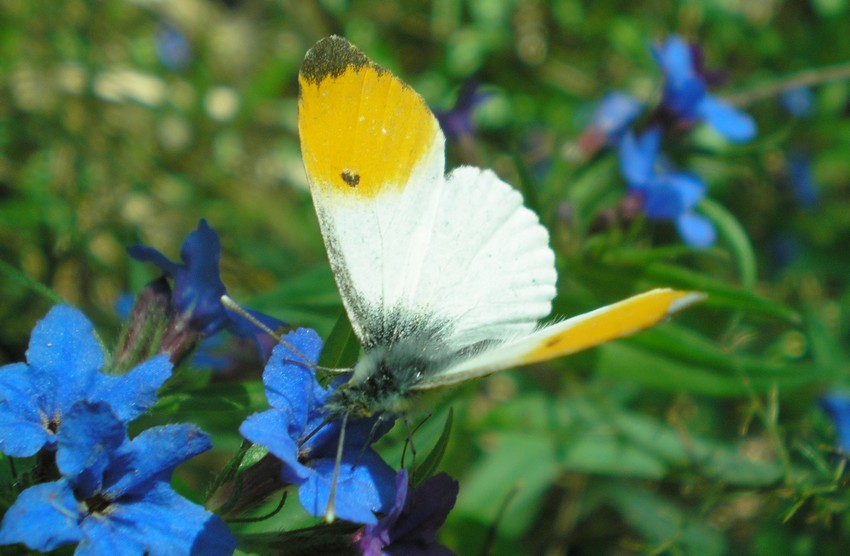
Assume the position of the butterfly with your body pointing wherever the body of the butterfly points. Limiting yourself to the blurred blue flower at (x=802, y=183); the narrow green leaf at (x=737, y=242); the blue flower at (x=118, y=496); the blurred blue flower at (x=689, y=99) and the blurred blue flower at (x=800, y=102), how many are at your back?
4

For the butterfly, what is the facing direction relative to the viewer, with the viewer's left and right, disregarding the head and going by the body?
facing the viewer and to the left of the viewer

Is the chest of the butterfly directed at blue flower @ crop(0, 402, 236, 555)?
yes

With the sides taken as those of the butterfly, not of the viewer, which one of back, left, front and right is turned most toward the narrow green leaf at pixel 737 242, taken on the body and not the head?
back

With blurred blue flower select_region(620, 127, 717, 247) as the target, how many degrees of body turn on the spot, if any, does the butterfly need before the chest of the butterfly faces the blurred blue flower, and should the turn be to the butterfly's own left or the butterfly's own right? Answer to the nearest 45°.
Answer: approximately 180°

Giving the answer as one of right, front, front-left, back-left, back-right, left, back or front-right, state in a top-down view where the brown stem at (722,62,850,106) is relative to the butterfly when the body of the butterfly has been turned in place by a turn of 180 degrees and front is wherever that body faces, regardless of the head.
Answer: front

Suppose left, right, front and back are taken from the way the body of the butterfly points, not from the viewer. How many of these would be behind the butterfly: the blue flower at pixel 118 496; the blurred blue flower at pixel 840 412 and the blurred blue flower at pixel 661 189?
2

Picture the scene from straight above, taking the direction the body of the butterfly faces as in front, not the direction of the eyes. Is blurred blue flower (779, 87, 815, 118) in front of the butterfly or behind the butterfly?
behind

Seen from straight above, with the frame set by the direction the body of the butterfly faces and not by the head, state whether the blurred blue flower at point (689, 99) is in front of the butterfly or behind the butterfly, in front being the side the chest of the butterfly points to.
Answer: behind

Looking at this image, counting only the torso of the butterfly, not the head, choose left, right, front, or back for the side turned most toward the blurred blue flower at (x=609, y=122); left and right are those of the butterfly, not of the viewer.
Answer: back
